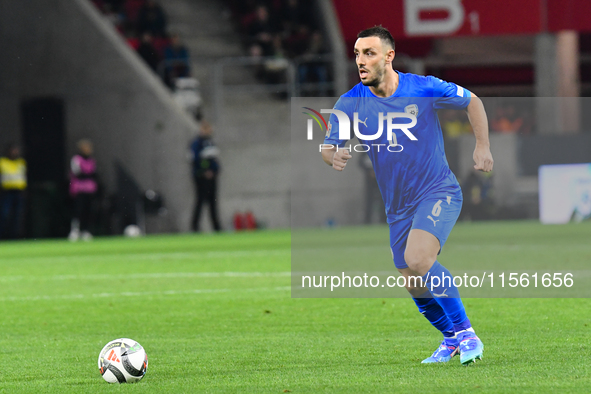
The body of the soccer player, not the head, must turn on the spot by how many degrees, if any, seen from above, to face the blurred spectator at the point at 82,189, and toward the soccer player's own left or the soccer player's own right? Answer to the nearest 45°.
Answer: approximately 90° to the soccer player's own right

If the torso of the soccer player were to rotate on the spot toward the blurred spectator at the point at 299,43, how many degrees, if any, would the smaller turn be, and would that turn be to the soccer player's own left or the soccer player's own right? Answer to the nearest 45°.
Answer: approximately 135° to the soccer player's own right

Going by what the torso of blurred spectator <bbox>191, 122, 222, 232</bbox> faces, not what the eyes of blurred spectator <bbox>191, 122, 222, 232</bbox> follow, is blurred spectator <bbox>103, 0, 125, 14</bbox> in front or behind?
behind

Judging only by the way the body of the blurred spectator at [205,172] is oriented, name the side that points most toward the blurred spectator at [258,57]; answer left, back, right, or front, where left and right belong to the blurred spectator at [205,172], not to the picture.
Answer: back

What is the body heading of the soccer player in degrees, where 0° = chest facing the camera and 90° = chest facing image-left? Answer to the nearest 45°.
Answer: approximately 45°
